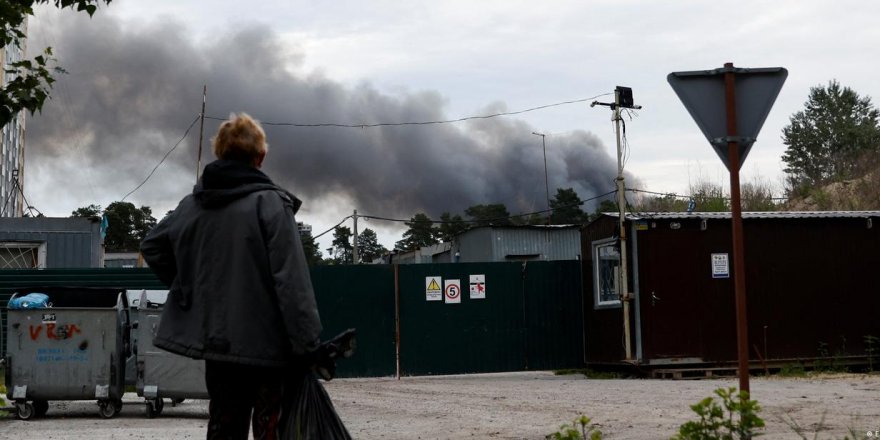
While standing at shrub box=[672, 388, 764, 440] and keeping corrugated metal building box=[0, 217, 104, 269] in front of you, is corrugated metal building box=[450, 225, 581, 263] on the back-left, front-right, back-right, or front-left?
front-right

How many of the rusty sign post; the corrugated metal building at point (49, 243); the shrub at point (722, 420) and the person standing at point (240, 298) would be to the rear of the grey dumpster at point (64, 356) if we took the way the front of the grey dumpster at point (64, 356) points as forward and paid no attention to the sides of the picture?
1

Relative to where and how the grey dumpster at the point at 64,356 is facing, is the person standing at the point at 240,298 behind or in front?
in front

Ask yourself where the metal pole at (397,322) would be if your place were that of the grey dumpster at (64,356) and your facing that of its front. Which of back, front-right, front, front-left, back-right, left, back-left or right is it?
back-left

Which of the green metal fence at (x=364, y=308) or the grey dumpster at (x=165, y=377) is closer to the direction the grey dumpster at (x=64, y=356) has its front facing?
the grey dumpster

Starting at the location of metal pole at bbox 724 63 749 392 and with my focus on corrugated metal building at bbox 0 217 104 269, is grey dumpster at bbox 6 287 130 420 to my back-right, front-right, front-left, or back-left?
front-left

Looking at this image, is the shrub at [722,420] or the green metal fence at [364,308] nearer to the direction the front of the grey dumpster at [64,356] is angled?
the shrub

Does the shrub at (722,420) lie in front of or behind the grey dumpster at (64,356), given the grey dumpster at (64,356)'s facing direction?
in front

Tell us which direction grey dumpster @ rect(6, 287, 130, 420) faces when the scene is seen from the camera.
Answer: facing the viewer

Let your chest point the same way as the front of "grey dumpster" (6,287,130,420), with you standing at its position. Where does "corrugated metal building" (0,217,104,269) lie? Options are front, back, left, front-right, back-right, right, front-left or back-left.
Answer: back

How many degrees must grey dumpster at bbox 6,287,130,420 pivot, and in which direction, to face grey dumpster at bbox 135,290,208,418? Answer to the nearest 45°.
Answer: approximately 90° to its left

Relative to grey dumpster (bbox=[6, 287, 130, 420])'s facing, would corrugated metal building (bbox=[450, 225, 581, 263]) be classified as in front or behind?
behind

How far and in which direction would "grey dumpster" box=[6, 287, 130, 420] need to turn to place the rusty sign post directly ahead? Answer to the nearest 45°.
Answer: approximately 45° to its left

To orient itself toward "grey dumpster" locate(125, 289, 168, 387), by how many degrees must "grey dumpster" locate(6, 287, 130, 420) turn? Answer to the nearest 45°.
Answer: approximately 135° to its left

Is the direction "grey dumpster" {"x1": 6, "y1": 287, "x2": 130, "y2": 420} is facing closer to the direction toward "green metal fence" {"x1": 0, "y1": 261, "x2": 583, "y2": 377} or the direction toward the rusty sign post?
the rusty sign post
